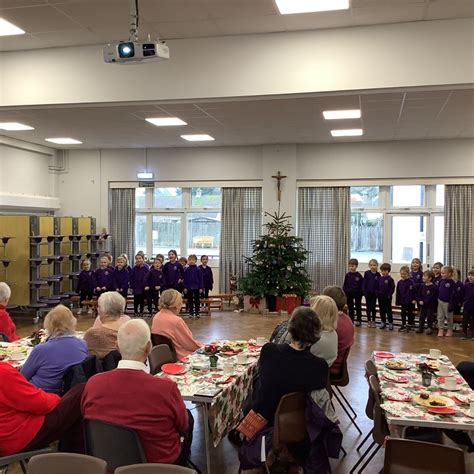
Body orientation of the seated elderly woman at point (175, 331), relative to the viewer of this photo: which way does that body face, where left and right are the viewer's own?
facing away from the viewer and to the right of the viewer

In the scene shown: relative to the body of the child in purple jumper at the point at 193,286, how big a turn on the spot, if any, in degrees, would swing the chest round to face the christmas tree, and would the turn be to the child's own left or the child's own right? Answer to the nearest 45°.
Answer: approximately 90° to the child's own left

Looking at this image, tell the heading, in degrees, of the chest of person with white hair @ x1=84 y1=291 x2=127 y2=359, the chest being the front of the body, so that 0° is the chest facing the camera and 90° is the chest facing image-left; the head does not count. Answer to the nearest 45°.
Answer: approximately 180°

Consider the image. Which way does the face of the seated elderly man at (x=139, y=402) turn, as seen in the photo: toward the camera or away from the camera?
away from the camera

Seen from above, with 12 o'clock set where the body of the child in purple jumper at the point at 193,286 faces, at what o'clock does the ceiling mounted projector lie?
The ceiling mounted projector is roughly at 12 o'clock from the child in purple jumper.

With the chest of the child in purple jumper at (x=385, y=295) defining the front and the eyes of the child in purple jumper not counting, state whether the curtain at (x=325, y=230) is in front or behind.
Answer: behind

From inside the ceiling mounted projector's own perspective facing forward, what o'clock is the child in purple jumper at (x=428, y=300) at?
The child in purple jumper is roughly at 8 o'clock from the ceiling mounted projector.

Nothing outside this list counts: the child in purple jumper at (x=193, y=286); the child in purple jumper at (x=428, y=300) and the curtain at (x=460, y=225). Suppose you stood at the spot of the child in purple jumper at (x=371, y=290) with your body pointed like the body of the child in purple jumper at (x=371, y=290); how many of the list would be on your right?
1

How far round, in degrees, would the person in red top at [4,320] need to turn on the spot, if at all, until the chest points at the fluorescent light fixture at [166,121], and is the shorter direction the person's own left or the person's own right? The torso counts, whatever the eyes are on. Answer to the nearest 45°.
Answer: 0° — they already face it

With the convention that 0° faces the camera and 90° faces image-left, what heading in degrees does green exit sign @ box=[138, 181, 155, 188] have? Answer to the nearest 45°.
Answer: approximately 0°

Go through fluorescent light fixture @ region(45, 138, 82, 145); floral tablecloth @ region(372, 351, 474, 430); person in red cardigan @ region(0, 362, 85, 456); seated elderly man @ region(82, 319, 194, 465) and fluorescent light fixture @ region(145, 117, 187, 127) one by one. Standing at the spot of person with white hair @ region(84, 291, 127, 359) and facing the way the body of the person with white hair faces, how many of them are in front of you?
2
